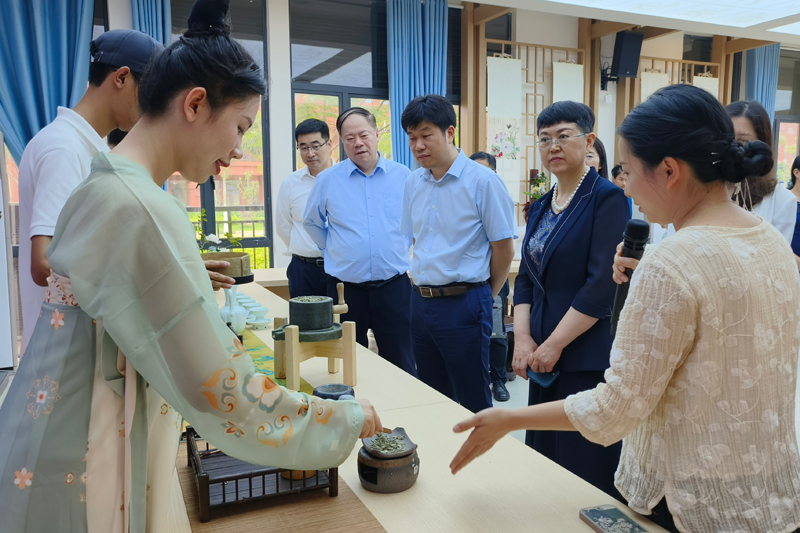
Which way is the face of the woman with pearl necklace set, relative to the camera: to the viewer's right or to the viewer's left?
to the viewer's left

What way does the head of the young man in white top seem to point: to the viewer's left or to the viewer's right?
to the viewer's right

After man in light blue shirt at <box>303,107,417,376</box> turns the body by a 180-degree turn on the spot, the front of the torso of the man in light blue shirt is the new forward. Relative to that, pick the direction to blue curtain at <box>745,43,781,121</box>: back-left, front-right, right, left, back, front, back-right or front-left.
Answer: front-right

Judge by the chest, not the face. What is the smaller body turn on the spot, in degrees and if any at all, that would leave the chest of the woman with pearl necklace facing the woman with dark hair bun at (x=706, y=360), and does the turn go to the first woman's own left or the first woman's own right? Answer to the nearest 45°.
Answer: approximately 45° to the first woman's own left

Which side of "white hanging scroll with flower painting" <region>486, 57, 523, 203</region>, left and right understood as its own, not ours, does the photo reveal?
front

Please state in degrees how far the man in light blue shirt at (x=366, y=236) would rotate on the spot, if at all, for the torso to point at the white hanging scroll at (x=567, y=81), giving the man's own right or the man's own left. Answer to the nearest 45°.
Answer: approximately 135° to the man's own left

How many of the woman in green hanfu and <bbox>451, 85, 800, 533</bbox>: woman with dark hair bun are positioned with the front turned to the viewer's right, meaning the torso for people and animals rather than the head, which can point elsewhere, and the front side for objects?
1

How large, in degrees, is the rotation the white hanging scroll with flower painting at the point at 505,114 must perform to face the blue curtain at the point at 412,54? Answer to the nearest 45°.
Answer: approximately 45° to its right

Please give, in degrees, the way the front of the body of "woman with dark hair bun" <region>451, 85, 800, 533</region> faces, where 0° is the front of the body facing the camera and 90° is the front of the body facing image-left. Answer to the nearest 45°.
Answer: approximately 135°

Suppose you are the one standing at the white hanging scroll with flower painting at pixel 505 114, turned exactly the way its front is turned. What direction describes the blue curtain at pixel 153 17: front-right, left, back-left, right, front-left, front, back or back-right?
front-right

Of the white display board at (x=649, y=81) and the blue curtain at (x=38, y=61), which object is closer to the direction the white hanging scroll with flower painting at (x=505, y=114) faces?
the blue curtain

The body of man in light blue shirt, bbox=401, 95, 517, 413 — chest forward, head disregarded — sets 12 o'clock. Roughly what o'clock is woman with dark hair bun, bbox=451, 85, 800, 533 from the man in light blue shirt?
The woman with dark hair bun is roughly at 10 o'clock from the man in light blue shirt.

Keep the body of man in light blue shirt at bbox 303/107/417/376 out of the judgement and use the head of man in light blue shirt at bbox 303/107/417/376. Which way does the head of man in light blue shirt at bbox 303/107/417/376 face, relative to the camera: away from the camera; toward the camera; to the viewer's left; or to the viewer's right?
toward the camera

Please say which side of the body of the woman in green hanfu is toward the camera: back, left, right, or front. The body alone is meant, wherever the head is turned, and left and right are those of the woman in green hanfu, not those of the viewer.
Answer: right

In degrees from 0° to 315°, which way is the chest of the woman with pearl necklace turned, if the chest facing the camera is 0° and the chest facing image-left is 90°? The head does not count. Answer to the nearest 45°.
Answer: approximately 45°
